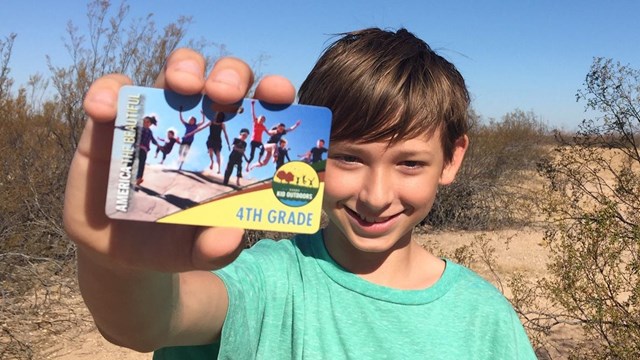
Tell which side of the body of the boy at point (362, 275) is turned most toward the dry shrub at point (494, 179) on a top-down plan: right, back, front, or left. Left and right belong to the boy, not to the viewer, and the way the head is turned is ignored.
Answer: back

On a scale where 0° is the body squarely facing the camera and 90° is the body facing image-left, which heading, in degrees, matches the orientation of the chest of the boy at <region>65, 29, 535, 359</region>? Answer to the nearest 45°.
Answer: approximately 0°
